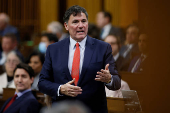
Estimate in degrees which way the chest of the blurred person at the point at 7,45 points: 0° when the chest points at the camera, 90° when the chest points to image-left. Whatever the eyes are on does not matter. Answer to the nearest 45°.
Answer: approximately 45°

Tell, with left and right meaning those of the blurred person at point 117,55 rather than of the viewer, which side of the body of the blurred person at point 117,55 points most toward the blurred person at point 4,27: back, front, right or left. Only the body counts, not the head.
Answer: right

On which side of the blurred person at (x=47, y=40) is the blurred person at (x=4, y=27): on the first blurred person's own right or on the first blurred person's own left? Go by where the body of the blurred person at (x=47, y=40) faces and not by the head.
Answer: on the first blurred person's own right

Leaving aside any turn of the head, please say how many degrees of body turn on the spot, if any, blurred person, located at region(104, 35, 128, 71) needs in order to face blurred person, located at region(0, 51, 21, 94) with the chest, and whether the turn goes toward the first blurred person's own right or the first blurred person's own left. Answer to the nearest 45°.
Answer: approximately 45° to the first blurred person's own right

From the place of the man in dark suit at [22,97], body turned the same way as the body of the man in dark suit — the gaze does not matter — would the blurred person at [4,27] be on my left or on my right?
on my right

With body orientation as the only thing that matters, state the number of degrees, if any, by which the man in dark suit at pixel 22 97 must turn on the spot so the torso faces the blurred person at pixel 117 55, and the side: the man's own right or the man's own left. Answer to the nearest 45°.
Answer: approximately 180°

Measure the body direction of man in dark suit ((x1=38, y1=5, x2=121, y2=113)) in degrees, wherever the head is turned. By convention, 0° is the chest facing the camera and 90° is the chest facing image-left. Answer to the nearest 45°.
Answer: approximately 0°

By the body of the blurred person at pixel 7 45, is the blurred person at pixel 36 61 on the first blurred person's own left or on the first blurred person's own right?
on the first blurred person's own left
